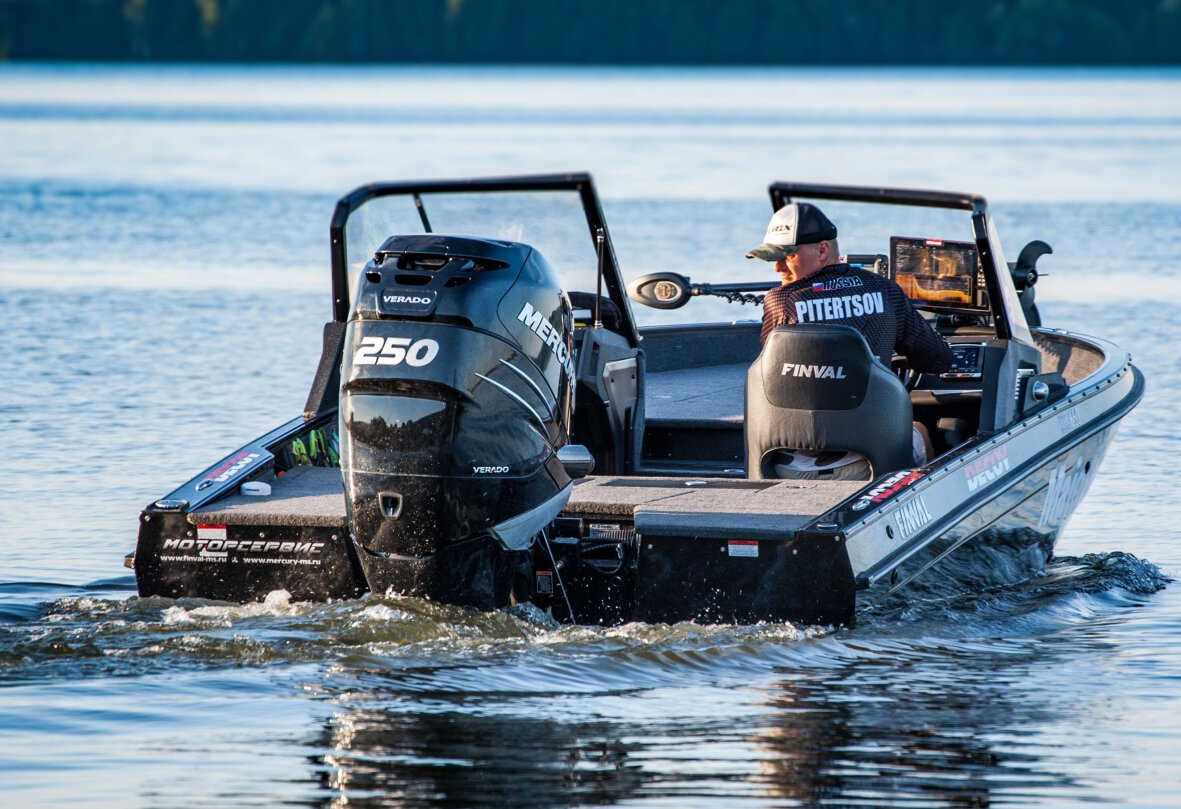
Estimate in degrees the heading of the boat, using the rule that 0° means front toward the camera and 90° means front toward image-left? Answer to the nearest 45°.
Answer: approximately 225°
